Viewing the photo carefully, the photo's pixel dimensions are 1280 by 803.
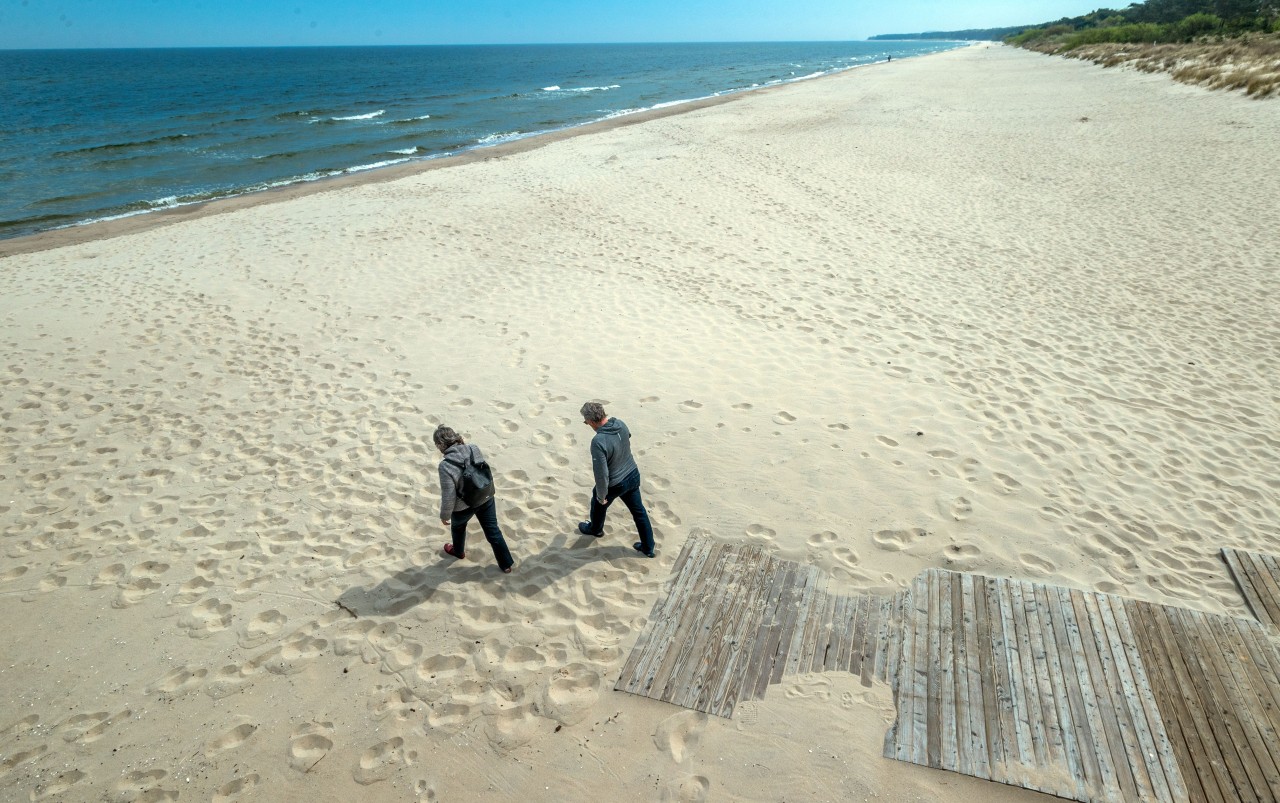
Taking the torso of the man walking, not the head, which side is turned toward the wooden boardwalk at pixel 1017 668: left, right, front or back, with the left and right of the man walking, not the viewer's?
back

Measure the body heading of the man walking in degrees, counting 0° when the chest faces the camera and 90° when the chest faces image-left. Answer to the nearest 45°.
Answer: approximately 135°

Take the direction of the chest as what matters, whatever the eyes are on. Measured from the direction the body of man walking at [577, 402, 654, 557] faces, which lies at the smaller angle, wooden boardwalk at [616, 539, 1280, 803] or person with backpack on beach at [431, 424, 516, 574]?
the person with backpack on beach

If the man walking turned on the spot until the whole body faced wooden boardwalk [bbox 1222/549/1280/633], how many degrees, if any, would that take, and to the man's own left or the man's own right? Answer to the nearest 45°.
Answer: approximately 135° to the man's own right

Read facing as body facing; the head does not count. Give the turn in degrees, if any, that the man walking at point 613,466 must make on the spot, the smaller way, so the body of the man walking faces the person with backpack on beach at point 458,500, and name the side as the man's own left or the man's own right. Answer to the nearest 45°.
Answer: approximately 45° to the man's own left

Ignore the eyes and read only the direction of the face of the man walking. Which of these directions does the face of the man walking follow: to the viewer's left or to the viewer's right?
to the viewer's left

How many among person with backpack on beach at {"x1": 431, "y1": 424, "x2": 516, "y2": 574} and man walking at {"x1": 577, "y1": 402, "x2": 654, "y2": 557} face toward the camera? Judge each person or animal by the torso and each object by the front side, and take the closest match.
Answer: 0
